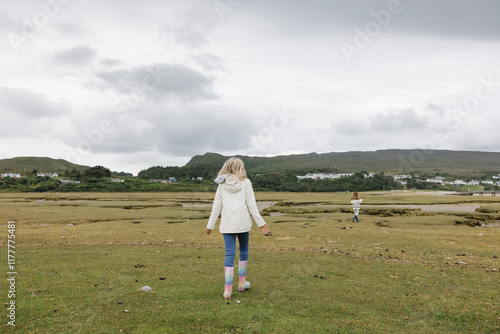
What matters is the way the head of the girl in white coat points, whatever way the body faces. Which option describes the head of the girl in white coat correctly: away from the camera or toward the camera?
away from the camera

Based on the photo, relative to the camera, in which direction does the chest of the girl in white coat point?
away from the camera
